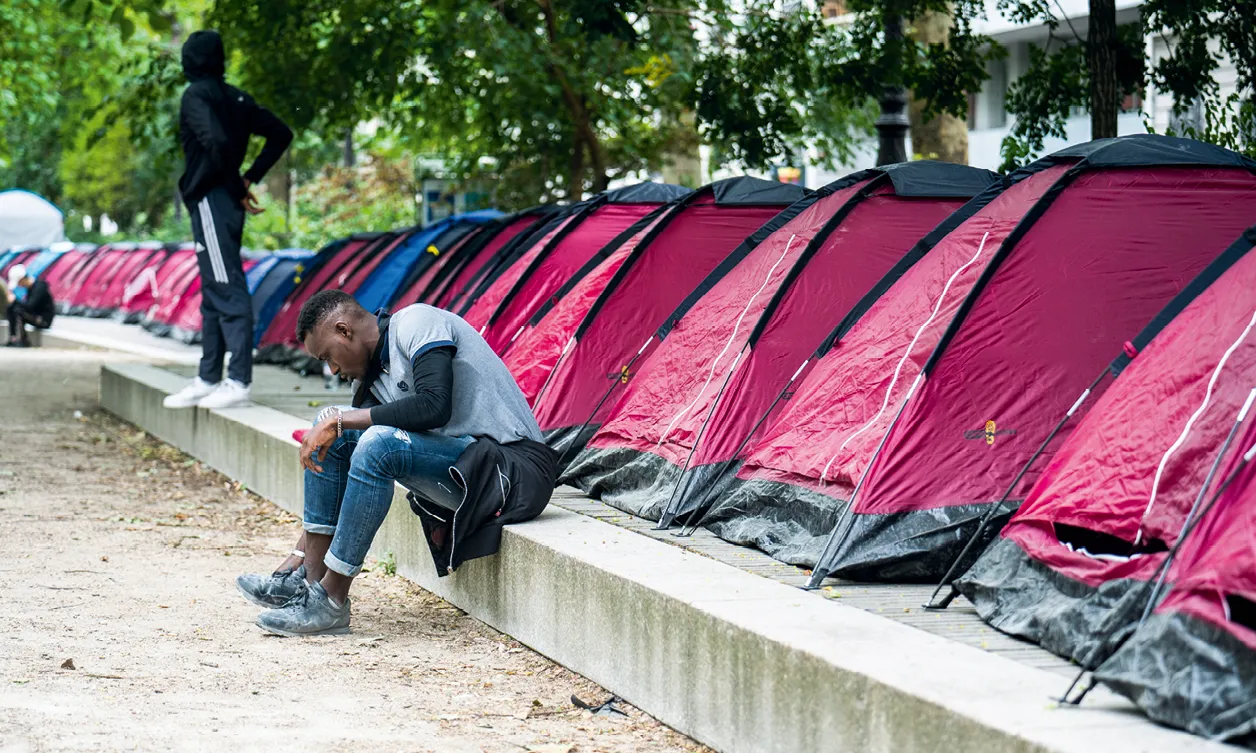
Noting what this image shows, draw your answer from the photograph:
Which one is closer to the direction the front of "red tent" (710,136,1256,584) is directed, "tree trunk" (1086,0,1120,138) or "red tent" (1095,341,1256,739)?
the red tent

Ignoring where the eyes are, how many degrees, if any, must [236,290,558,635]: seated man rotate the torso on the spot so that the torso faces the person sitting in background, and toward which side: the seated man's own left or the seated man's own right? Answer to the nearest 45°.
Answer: approximately 90° to the seated man's own right

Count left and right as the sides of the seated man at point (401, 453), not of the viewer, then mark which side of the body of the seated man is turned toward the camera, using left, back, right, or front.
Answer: left

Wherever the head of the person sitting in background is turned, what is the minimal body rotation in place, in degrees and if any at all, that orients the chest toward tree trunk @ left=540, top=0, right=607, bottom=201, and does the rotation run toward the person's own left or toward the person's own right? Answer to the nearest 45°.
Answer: approximately 135° to the person's own left

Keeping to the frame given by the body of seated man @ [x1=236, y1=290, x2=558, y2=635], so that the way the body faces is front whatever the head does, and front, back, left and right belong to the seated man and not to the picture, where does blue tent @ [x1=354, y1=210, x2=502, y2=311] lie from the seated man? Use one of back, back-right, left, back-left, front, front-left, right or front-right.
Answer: right

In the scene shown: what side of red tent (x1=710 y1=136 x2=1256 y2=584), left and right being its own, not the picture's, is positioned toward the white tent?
right

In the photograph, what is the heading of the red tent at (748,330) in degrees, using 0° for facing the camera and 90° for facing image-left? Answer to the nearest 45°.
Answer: approximately 45°

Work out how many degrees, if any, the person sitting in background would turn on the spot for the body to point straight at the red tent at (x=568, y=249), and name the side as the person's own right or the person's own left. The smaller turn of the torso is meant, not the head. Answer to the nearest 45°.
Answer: approximately 90° to the person's own left

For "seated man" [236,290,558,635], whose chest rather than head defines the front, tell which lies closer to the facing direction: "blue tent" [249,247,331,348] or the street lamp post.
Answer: the blue tent

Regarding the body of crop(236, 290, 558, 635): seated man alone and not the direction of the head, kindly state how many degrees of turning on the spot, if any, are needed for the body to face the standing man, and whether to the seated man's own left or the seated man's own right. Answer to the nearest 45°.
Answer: approximately 90° to the seated man's own right

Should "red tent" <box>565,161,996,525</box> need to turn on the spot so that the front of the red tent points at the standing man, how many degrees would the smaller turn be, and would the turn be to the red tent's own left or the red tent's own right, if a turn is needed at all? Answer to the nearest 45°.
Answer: approximately 90° to the red tent's own right

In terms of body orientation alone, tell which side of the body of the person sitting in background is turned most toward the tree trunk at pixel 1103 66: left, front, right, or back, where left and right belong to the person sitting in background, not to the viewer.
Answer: left

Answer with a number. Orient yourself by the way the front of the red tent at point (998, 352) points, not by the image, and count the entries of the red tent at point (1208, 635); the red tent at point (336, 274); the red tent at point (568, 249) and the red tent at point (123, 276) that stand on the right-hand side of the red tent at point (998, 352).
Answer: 3

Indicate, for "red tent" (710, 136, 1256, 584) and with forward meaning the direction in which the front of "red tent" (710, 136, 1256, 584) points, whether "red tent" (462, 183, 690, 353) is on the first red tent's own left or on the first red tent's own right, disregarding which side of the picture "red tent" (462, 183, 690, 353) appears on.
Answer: on the first red tent's own right

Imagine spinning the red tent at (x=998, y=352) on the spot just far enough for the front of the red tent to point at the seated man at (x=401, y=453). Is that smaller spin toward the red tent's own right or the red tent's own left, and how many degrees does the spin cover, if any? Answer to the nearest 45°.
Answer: approximately 45° to the red tent's own right
